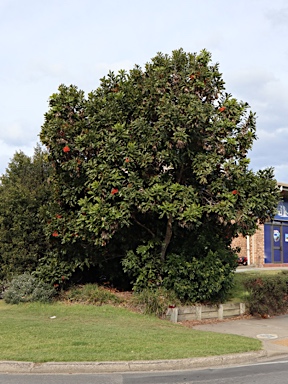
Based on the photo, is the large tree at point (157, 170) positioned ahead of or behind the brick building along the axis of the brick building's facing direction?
ahead

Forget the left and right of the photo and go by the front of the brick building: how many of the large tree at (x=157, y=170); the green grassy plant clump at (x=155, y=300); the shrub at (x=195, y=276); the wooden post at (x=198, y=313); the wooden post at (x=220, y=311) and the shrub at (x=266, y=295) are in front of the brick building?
6

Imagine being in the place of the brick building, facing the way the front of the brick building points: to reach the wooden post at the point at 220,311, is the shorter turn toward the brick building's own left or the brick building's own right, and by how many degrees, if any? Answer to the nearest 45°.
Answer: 0° — it already faces it

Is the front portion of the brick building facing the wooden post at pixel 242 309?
yes

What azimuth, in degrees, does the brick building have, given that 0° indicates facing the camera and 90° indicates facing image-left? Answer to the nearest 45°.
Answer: approximately 0°

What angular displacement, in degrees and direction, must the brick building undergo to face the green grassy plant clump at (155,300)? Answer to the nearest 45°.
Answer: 0° — it already faces it

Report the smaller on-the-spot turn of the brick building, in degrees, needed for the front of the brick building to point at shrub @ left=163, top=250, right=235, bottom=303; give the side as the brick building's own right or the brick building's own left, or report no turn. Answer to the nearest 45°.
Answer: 0° — it already faces it

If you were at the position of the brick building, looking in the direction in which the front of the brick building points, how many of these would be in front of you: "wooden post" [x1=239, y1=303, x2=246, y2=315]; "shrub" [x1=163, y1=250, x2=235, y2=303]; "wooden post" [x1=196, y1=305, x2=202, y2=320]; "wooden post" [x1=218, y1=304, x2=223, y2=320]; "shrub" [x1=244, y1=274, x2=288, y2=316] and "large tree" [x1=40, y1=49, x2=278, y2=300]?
6

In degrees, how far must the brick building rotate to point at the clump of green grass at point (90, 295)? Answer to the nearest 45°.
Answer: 0° — it already faces it

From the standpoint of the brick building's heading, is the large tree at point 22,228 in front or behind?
in front

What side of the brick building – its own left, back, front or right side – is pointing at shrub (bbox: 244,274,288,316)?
front
